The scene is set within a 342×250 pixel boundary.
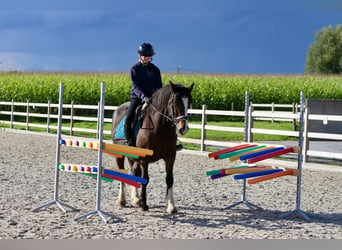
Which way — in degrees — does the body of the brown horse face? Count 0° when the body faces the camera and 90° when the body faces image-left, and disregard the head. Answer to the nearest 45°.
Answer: approximately 315°

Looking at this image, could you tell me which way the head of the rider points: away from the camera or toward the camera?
toward the camera

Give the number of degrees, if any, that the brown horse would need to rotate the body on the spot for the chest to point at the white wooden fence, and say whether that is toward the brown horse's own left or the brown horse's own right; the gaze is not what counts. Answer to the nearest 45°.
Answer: approximately 135° to the brown horse's own left
